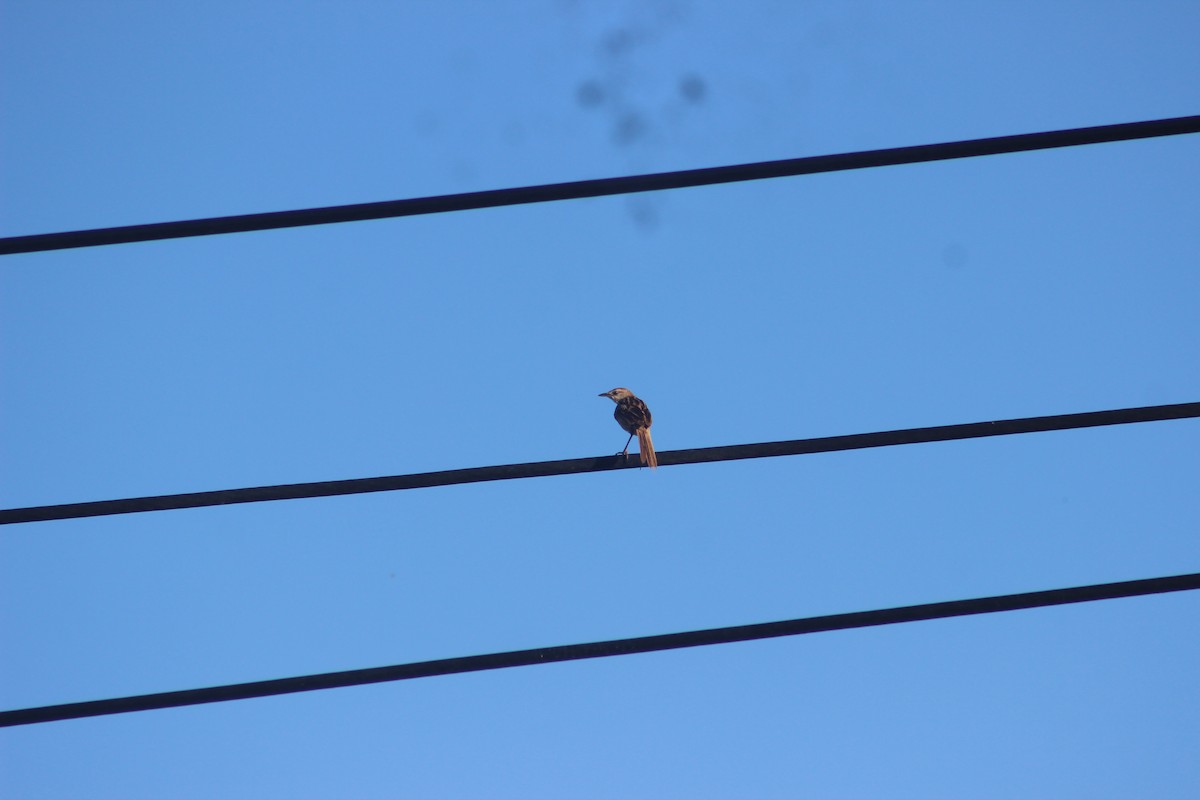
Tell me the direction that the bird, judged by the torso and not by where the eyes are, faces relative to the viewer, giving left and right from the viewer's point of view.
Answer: facing away from the viewer and to the left of the viewer

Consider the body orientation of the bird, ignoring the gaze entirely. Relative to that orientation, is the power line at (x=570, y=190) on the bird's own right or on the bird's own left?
on the bird's own left
